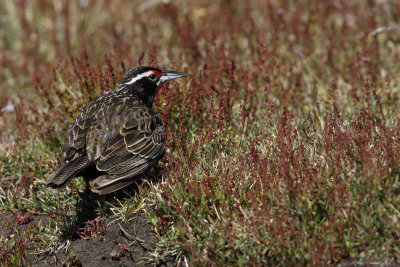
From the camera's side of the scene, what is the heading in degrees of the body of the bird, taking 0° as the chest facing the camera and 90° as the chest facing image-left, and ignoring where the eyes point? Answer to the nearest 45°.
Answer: approximately 225°
